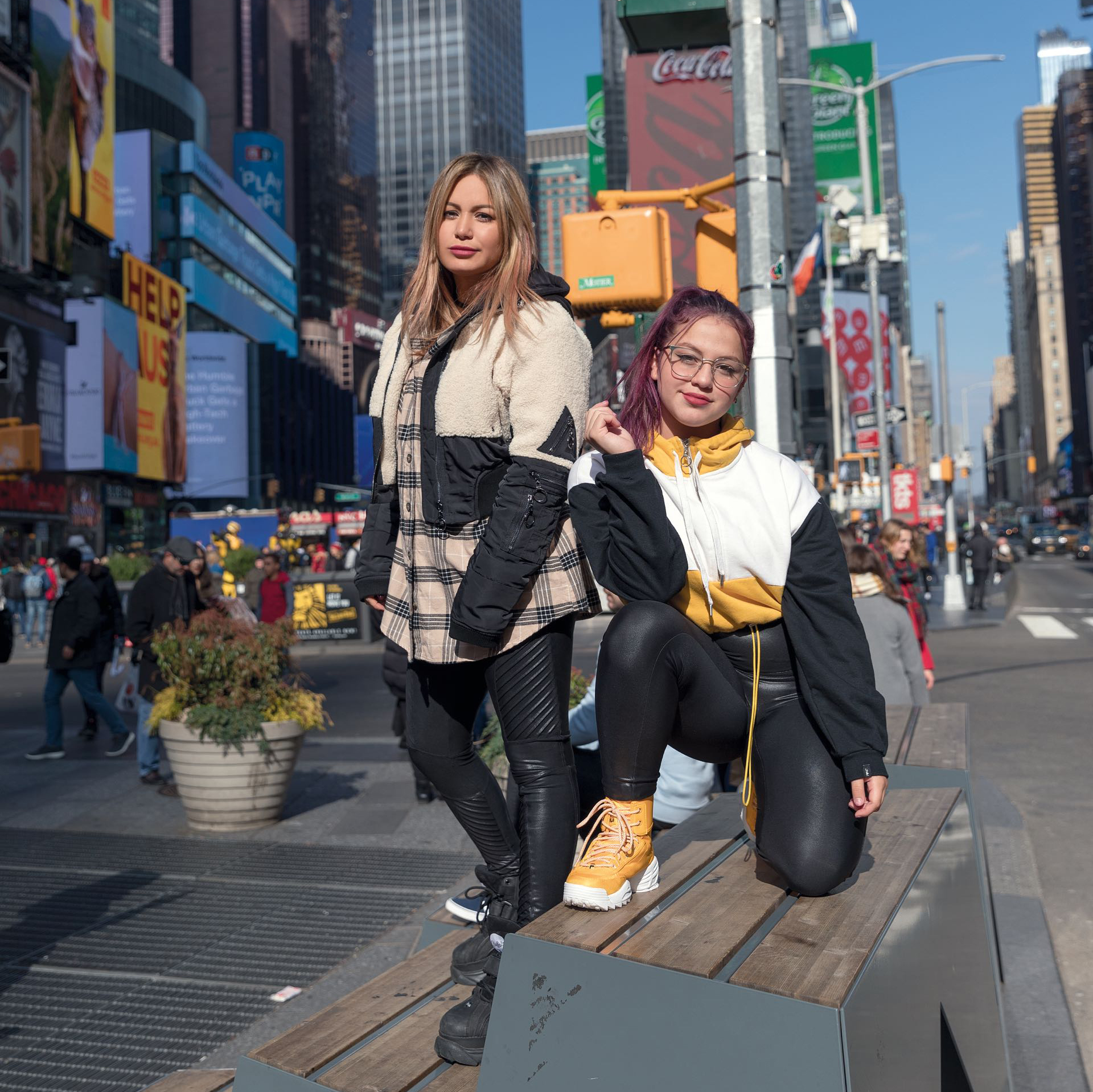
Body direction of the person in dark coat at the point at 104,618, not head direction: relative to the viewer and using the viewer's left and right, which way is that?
facing to the left of the viewer

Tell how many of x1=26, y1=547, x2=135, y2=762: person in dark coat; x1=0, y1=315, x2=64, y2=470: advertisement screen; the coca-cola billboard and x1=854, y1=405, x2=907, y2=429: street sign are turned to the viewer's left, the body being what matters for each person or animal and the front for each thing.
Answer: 1

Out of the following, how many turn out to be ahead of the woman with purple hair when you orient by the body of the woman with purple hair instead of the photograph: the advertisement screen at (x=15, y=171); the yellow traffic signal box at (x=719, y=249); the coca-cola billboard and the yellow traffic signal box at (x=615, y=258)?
0

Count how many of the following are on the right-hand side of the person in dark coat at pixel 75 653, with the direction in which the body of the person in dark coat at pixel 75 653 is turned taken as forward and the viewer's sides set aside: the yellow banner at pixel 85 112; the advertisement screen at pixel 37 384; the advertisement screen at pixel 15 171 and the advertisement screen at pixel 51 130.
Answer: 4

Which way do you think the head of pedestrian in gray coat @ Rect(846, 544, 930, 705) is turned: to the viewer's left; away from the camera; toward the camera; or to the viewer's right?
away from the camera

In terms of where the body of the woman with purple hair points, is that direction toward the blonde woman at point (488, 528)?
no

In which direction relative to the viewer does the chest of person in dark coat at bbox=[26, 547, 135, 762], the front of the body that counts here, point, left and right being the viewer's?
facing to the left of the viewer

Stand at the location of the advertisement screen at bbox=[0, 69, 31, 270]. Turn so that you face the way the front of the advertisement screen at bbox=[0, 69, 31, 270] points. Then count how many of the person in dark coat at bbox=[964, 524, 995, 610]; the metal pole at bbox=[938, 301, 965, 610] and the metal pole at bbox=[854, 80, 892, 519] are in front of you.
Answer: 3

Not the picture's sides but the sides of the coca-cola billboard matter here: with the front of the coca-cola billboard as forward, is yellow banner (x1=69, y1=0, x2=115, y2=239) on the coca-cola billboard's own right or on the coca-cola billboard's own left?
on the coca-cola billboard's own right

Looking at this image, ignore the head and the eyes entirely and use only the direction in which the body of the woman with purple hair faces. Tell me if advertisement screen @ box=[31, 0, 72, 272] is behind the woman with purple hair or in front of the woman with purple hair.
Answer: behind

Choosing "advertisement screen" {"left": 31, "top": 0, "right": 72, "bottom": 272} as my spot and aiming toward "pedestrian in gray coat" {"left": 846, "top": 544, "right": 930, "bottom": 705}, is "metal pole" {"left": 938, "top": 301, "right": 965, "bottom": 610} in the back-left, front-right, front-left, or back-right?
front-left

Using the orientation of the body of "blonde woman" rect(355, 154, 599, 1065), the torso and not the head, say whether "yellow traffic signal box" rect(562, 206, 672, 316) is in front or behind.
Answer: behind

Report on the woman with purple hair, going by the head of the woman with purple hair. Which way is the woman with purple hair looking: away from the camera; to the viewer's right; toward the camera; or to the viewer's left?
toward the camera

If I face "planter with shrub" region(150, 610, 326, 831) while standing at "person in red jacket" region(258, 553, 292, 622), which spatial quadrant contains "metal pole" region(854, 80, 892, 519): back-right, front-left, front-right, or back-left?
back-left

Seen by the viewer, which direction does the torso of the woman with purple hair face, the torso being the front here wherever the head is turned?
toward the camera

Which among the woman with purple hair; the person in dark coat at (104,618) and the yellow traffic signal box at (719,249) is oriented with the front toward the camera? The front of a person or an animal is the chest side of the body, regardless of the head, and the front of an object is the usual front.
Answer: the woman with purple hair

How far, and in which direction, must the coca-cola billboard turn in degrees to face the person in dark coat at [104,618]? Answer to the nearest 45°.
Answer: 0° — it already faces them

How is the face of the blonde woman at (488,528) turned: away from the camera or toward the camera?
toward the camera
